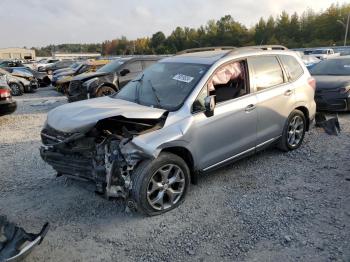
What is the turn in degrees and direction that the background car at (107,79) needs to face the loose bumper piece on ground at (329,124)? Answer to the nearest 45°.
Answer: approximately 90° to its left

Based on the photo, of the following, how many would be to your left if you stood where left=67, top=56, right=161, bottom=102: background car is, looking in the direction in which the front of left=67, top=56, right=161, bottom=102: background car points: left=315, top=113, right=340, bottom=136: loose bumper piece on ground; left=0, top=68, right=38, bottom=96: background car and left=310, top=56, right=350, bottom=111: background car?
2

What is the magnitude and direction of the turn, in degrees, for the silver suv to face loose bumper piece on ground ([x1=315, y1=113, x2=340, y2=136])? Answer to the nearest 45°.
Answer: approximately 180°

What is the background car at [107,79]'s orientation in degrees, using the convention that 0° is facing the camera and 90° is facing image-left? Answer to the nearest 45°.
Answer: approximately 45°

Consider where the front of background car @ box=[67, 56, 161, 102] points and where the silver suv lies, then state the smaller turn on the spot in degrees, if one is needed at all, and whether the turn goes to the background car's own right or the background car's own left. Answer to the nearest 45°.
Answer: approximately 45° to the background car's own left

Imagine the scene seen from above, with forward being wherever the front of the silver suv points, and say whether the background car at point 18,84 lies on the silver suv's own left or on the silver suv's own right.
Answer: on the silver suv's own right

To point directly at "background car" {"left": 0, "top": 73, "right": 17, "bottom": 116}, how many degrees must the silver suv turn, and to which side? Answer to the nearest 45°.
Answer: approximately 90° to its right

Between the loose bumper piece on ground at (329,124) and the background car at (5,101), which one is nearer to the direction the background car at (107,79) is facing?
the background car

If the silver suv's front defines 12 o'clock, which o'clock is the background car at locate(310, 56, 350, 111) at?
The background car is roughly at 6 o'clock from the silver suv.

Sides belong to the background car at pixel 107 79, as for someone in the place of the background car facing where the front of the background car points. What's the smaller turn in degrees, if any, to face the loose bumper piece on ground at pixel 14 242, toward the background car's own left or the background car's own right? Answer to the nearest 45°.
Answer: approximately 45° to the background car's own left

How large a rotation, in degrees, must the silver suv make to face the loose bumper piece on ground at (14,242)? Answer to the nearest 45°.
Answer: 0° — it already faces it
